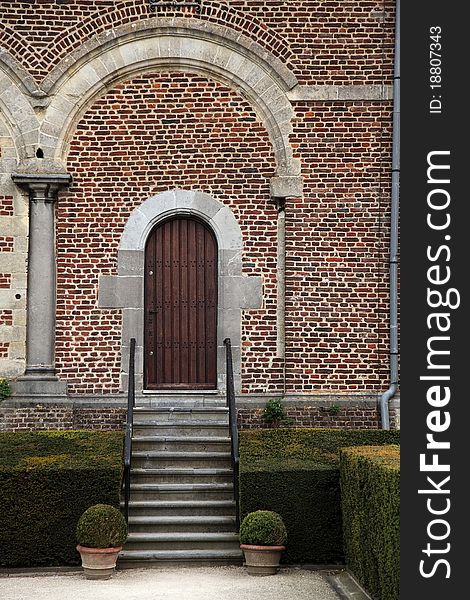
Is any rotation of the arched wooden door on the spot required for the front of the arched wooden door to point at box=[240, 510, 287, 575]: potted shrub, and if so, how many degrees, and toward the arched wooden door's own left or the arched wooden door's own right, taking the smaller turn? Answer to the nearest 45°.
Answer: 0° — it already faces it

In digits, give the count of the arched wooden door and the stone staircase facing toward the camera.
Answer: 2

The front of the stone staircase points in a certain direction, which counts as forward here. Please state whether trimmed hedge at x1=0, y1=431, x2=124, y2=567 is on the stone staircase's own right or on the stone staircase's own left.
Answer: on the stone staircase's own right

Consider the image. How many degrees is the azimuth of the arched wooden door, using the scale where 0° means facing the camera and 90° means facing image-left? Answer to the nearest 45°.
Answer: approximately 0°

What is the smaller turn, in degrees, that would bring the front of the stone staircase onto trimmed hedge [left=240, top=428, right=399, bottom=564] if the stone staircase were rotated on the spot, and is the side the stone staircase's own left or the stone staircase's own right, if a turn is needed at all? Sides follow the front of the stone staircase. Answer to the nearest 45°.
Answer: approximately 45° to the stone staircase's own left
